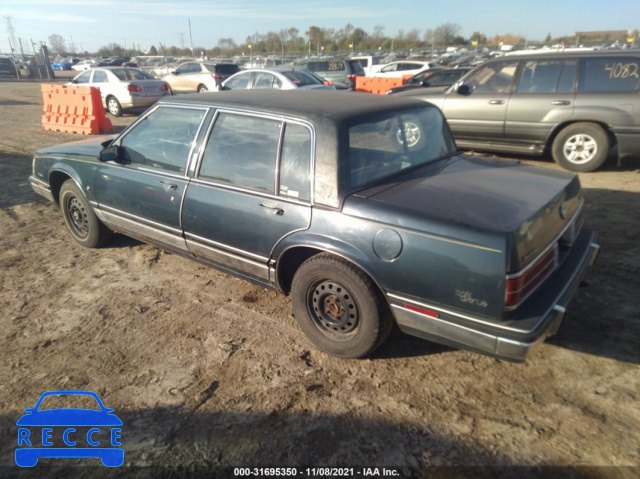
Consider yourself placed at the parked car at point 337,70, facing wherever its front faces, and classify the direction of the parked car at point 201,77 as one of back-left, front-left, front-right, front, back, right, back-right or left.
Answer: front-left

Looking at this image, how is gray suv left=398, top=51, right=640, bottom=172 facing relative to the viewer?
to the viewer's left

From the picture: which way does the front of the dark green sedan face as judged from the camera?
facing away from the viewer and to the left of the viewer

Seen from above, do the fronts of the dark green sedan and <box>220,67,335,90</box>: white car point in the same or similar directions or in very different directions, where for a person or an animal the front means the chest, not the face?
same or similar directions

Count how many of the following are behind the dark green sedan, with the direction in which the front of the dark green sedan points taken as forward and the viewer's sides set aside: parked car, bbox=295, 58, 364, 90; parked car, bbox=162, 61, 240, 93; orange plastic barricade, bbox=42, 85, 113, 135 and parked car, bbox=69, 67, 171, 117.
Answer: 0

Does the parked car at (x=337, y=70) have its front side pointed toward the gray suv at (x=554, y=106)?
no

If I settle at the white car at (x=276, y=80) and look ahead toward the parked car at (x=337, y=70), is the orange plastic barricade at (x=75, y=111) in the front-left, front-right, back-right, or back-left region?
back-left

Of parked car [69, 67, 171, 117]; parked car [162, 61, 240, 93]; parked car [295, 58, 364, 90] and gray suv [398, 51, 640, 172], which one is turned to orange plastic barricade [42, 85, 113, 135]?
the gray suv

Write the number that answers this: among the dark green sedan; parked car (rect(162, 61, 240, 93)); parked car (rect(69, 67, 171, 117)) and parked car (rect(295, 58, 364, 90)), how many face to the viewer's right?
0

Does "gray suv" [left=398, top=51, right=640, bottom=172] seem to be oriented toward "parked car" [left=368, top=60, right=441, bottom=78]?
no

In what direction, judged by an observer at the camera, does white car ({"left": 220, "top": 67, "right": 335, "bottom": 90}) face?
facing away from the viewer and to the left of the viewer

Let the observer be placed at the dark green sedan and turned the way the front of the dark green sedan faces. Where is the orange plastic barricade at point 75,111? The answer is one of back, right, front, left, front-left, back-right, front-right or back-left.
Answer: front

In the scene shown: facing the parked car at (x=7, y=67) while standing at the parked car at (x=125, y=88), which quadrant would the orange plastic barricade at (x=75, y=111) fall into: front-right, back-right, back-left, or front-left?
back-left

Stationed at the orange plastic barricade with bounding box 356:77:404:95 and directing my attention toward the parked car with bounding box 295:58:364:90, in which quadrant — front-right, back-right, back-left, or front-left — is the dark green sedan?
back-left

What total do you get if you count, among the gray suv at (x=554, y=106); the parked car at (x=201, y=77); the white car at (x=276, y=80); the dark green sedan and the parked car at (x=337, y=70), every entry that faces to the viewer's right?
0

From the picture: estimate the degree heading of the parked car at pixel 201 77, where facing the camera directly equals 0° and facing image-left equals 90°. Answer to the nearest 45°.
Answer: approximately 135°

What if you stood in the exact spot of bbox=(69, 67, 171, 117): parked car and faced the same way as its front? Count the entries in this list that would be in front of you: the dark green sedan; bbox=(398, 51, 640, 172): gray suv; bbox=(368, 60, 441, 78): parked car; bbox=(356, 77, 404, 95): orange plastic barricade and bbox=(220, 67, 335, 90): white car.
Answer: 0

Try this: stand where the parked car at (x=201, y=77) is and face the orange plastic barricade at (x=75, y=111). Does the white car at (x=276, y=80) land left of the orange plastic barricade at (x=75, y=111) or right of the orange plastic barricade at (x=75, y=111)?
left

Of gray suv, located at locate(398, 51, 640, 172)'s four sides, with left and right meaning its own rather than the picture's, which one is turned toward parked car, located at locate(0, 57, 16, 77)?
front
